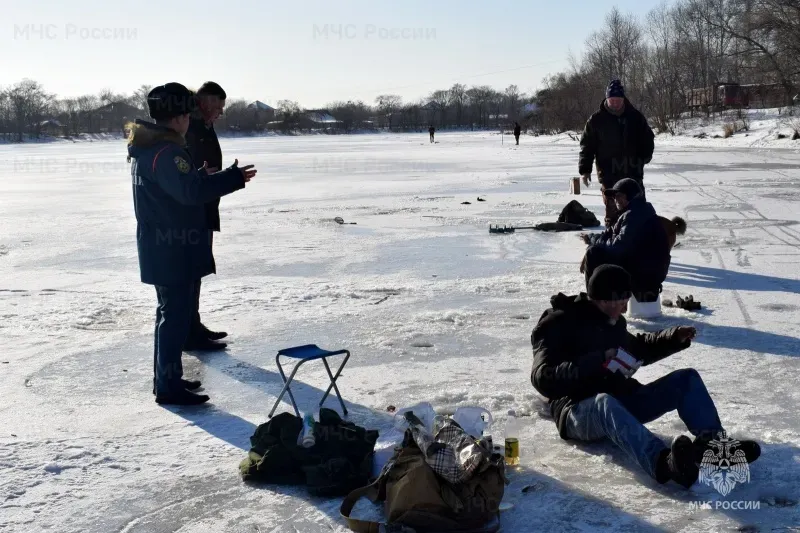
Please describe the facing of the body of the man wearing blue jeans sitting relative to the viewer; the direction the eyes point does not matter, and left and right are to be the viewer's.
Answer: facing the viewer and to the right of the viewer

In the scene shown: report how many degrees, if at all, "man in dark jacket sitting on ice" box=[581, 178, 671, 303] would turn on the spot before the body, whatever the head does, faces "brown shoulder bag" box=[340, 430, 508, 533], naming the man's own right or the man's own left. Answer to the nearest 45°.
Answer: approximately 90° to the man's own left

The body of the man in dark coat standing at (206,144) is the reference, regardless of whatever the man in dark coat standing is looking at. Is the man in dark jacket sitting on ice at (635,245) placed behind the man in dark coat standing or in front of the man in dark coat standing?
in front

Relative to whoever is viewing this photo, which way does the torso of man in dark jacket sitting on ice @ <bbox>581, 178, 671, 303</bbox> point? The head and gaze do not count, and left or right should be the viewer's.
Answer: facing to the left of the viewer

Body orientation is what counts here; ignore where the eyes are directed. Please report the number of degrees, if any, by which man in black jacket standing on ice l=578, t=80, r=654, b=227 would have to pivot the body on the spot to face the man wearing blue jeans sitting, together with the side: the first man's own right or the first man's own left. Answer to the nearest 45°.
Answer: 0° — they already face them

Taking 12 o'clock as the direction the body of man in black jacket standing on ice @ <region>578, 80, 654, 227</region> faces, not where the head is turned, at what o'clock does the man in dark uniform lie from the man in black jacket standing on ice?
The man in dark uniform is roughly at 1 o'clock from the man in black jacket standing on ice.

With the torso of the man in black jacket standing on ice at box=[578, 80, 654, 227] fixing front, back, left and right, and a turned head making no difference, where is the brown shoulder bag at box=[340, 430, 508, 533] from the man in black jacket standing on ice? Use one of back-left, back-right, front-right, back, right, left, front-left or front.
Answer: front

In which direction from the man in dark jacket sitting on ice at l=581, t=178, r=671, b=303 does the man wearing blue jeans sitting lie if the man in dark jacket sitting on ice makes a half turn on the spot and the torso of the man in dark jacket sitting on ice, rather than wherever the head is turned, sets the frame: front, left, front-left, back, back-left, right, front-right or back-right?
right

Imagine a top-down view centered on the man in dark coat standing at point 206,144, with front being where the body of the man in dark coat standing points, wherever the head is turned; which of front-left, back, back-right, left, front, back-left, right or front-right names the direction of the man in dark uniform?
right

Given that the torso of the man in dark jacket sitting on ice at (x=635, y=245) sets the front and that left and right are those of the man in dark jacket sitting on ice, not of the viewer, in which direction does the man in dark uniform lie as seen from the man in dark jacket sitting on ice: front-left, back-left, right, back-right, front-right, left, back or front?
front-left

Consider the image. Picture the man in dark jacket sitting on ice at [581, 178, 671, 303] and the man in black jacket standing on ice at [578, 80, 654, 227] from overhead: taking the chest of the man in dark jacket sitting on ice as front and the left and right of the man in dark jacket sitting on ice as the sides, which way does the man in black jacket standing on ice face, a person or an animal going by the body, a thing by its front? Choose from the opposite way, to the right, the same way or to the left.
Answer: to the left

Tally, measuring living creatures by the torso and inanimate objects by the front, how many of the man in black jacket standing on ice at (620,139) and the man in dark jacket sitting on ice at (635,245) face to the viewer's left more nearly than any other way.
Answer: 1

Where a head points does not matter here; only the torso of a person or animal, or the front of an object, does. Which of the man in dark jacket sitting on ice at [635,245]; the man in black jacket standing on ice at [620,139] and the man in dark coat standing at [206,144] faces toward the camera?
the man in black jacket standing on ice

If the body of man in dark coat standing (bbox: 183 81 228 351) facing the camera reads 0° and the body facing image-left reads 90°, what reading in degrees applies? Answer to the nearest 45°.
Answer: approximately 270°

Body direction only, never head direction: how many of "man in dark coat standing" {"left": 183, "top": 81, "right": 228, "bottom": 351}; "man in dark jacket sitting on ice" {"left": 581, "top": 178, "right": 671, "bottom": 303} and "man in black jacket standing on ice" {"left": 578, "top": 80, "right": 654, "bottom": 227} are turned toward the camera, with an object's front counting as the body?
1

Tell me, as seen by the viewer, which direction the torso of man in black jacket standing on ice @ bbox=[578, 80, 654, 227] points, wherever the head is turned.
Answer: toward the camera
